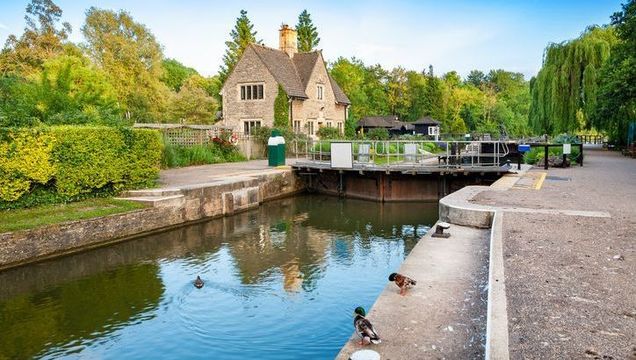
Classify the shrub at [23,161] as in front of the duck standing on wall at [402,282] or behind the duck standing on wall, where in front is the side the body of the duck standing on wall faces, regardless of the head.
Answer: in front

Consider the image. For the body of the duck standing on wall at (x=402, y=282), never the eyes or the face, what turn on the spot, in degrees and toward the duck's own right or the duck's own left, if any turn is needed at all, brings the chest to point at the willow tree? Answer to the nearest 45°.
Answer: approximately 90° to the duck's own right

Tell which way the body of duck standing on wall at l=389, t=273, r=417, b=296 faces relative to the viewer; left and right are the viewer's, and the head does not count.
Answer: facing to the left of the viewer

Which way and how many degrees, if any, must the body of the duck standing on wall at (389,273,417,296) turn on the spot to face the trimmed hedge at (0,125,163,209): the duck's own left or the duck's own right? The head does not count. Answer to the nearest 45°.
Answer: approximately 45° to the duck's own right

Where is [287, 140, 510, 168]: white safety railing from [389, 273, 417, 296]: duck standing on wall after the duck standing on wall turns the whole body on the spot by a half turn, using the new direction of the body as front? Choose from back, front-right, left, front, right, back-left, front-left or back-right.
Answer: left

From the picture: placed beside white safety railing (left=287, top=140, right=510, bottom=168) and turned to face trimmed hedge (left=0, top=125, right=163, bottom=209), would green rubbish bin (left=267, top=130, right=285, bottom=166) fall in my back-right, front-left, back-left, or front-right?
front-right

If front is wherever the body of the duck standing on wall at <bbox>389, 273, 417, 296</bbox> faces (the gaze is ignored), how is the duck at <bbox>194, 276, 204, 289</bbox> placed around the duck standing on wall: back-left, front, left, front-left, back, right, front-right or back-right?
front-right

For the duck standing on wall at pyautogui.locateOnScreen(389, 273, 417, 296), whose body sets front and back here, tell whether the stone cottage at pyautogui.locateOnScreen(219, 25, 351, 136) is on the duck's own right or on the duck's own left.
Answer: on the duck's own right

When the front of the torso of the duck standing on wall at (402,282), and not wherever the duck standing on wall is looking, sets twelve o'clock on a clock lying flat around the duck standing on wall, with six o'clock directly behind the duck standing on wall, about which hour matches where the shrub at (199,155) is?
The shrub is roughly at 2 o'clock from the duck standing on wall.
